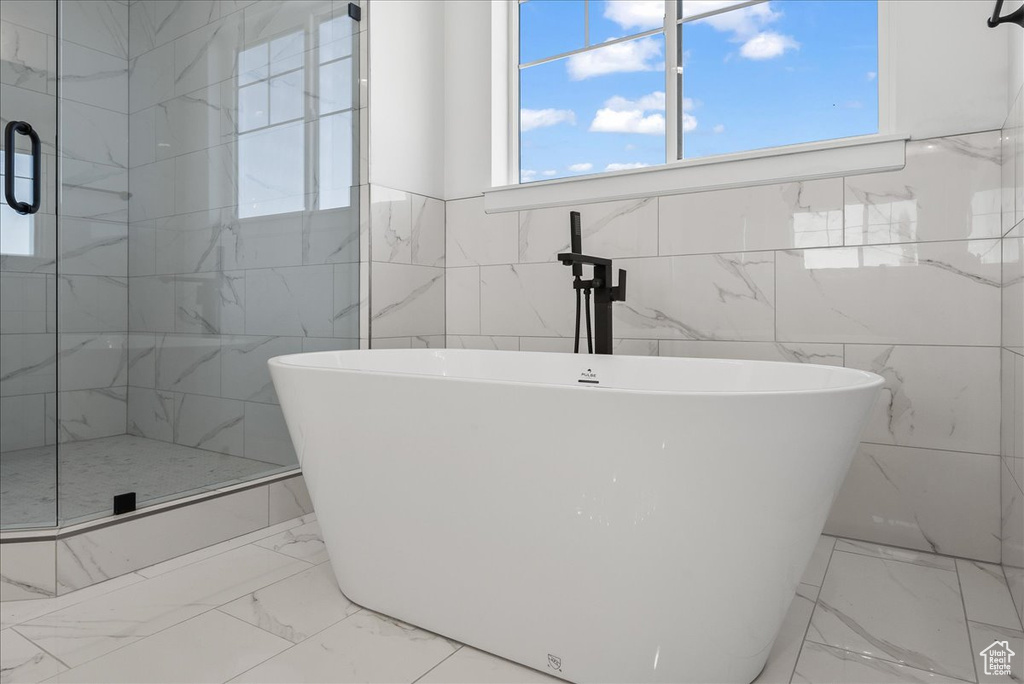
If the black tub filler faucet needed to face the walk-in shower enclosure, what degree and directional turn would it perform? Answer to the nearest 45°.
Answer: approximately 45° to its right

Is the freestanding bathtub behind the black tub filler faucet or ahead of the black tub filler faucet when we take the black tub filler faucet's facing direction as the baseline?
ahead

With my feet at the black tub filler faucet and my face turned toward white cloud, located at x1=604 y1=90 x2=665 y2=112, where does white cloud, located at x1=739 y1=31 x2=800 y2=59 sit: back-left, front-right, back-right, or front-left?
front-right

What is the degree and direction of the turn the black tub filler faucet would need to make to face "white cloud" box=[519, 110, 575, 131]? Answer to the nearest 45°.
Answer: approximately 135° to its right

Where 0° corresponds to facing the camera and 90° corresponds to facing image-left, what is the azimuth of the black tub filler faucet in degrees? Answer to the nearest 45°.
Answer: approximately 45°

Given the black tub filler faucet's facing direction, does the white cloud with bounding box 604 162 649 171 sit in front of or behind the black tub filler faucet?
behind
